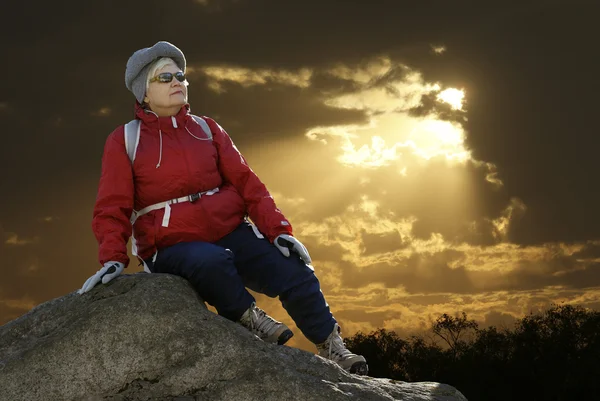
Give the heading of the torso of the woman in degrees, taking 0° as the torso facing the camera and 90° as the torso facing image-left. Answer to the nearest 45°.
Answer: approximately 315°
